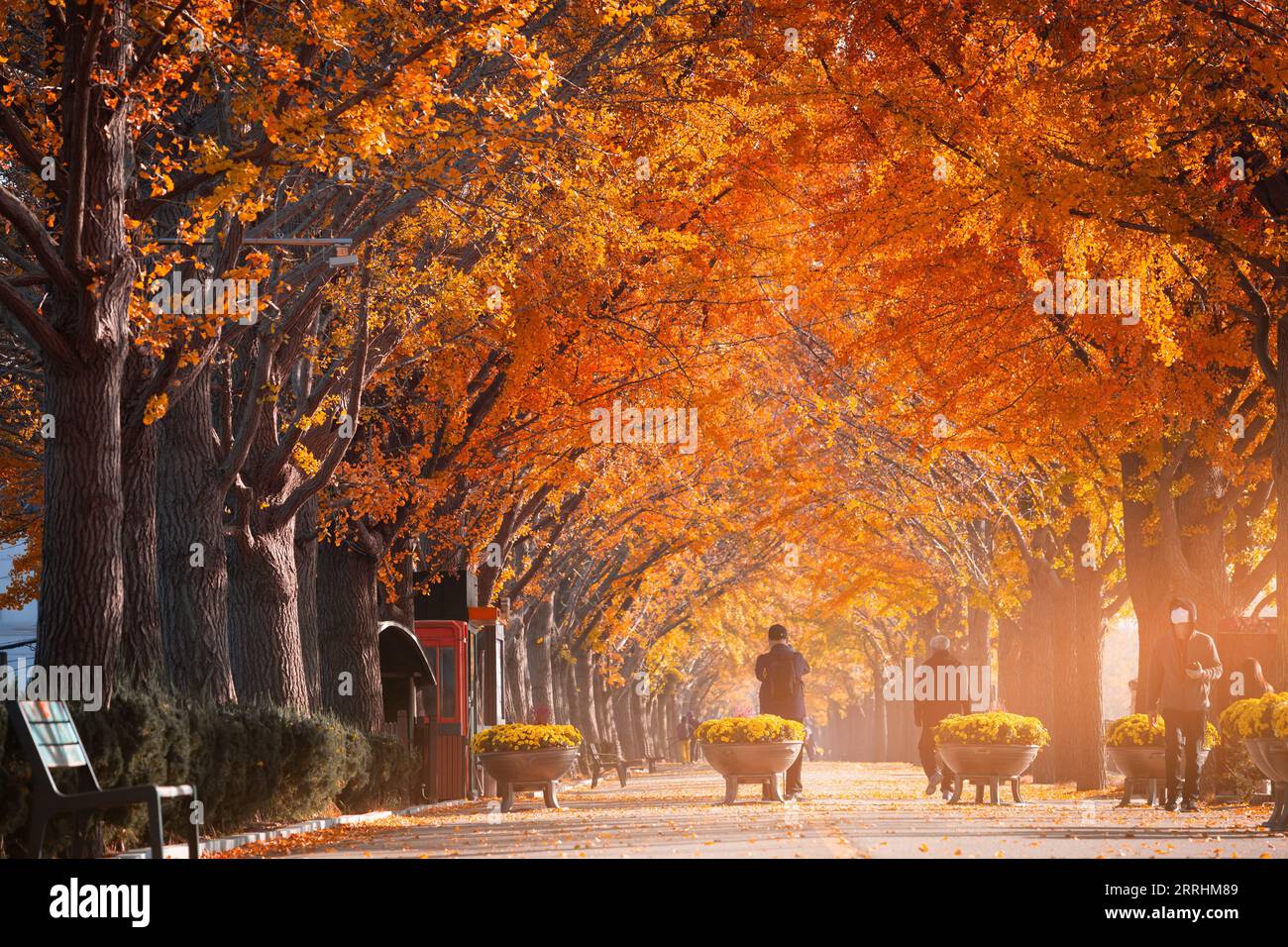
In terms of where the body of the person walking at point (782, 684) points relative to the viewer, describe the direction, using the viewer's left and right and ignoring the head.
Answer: facing away from the viewer

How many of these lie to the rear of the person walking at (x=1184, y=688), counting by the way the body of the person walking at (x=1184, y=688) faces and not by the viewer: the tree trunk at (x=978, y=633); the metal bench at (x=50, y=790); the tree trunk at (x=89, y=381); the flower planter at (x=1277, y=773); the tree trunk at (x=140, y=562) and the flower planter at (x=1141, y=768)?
2

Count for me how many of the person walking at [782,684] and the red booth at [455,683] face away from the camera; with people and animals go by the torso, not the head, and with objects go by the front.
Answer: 1

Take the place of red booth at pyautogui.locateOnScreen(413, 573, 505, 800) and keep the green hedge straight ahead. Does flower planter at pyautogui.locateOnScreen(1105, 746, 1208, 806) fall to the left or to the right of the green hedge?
left

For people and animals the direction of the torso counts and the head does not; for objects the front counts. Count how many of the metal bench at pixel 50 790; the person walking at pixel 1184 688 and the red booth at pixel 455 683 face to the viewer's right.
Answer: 2

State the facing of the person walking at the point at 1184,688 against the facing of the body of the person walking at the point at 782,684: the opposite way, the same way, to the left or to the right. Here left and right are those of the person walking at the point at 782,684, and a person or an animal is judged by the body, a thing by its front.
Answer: the opposite way

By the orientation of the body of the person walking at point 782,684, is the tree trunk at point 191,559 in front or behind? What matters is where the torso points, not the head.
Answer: behind

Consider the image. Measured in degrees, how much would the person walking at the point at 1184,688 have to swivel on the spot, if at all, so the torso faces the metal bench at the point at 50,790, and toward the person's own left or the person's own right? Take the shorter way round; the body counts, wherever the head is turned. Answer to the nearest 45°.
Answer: approximately 45° to the person's own right

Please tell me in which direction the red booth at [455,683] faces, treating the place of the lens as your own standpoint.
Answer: facing to the right of the viewer
